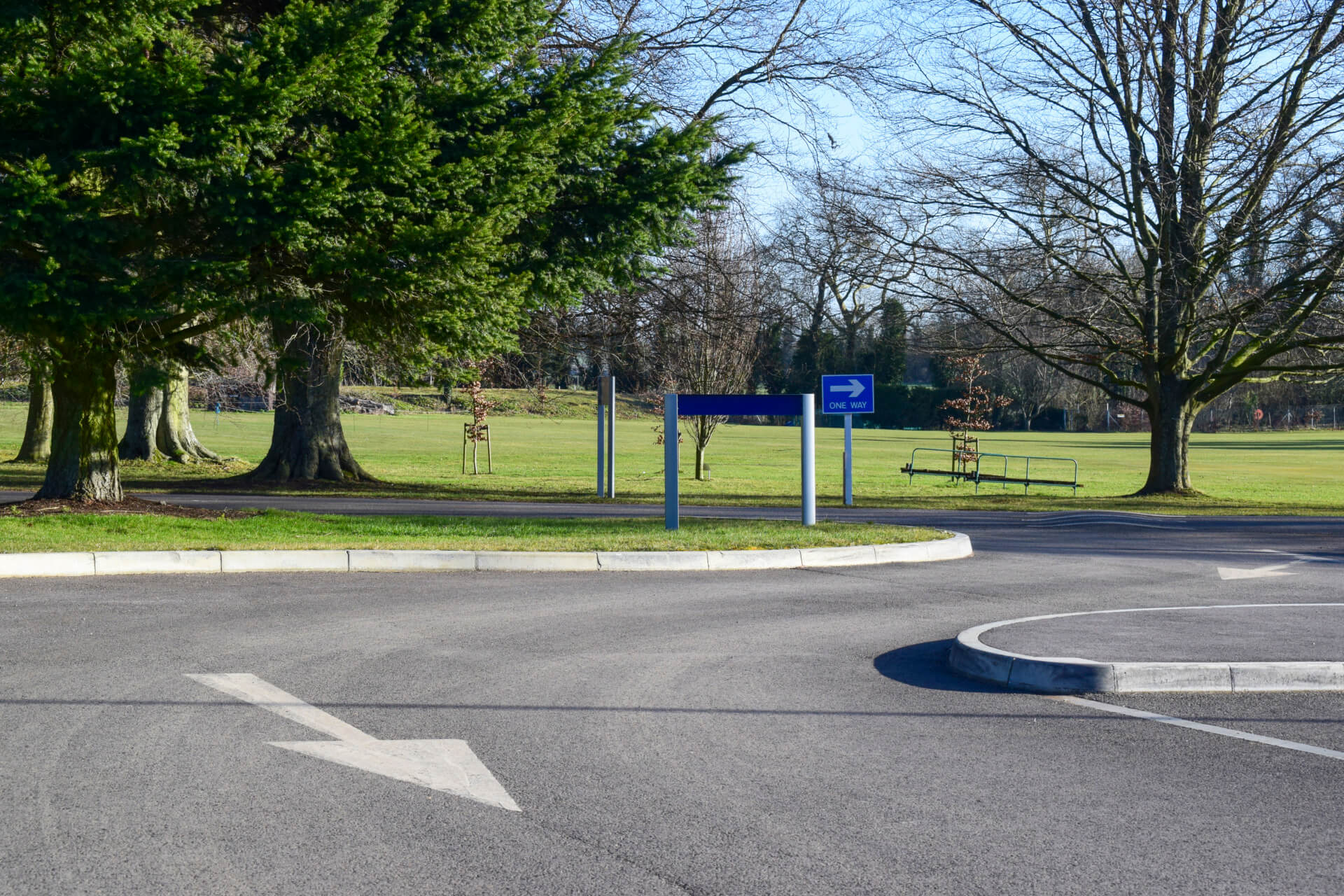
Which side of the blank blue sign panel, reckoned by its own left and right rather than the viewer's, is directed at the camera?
front

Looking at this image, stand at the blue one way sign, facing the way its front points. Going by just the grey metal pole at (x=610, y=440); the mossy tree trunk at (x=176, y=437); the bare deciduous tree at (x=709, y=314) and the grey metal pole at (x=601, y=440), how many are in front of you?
0

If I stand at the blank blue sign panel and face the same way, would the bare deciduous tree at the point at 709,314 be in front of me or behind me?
behind

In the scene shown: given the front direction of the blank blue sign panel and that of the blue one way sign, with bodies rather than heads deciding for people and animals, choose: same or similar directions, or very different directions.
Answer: same or similar directions

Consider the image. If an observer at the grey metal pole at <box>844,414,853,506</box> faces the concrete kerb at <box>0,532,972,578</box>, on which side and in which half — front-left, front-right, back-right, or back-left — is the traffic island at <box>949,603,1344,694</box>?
front-left

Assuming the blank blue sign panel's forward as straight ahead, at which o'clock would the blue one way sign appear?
The blue one way sign is roughly at 7 o'clock from the blank blue sign panel.

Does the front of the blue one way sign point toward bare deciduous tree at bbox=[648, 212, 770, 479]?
no

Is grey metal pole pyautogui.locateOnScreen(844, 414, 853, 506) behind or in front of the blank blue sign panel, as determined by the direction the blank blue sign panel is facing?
behind

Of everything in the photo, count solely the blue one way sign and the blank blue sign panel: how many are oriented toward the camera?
2

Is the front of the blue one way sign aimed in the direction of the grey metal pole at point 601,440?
no

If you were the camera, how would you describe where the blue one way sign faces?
facing the viewer

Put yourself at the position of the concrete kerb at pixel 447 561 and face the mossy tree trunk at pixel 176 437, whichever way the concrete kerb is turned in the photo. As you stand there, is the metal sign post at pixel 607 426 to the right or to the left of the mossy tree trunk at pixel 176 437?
right

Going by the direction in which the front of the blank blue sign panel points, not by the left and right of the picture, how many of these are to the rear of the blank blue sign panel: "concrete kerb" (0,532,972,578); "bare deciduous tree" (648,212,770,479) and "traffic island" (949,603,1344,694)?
1

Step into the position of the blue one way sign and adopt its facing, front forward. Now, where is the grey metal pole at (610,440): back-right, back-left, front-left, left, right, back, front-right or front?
back-right

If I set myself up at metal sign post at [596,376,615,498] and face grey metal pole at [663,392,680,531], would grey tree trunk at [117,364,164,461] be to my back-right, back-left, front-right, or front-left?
back-right

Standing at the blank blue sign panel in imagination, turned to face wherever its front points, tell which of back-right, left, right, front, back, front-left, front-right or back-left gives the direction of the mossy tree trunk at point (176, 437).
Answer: back-right

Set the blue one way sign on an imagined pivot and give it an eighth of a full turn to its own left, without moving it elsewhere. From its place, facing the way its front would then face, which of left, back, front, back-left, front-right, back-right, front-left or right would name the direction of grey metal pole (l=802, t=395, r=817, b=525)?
front-right

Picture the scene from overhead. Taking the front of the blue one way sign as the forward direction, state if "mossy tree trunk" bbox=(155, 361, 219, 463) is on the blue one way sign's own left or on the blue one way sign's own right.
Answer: on the blue one way sign's own right

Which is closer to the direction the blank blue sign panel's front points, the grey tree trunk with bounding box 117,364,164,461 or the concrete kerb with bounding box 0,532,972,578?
the concrete kerb

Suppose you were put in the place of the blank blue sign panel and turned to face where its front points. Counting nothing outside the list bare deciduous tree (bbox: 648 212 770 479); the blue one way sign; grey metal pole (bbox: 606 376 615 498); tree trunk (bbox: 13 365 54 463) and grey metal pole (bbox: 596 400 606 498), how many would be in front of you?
0
